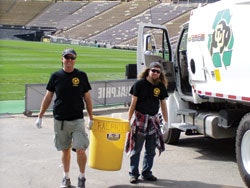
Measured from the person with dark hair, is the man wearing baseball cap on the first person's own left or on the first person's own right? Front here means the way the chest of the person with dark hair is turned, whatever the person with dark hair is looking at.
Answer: on the first person's own right

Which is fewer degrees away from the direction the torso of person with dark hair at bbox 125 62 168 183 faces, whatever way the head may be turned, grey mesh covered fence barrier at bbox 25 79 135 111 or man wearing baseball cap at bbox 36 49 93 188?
the man wearing baseball cap

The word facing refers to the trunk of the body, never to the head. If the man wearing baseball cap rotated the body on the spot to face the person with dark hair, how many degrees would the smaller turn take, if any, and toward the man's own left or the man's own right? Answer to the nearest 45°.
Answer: approximately 90° to the man's own left

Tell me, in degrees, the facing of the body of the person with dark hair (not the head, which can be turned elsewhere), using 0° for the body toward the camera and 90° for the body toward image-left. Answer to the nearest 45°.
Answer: approximately 0°
